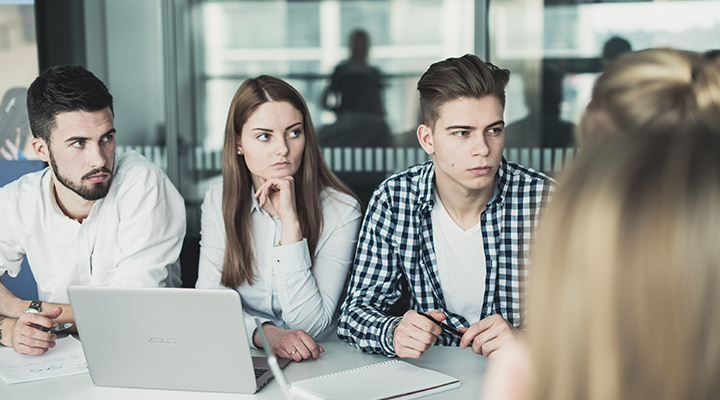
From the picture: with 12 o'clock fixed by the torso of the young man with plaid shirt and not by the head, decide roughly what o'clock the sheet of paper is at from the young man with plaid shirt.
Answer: The sheet of paper is roughly at 2 o'clock from the young man with plaid shirt.

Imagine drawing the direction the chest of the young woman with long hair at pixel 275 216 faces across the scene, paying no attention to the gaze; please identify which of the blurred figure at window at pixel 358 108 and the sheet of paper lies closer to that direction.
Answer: the sheet of paper

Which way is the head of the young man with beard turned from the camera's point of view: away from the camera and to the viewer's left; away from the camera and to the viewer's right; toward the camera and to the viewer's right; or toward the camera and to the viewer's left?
toward the camera and to the viewer's right

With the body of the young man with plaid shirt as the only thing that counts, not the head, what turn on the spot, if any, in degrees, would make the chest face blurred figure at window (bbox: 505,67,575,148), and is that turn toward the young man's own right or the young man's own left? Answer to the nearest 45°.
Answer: approximately 180°

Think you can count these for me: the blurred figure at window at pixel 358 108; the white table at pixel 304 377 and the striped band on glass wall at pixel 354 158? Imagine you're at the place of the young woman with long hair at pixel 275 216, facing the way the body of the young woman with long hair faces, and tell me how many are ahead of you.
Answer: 1
